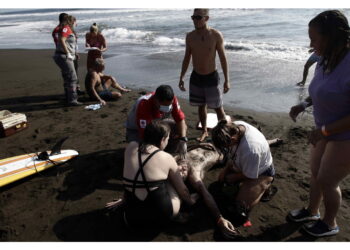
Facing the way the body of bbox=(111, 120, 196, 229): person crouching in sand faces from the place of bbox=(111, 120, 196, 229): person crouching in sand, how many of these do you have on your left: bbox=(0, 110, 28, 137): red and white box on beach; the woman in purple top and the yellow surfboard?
2

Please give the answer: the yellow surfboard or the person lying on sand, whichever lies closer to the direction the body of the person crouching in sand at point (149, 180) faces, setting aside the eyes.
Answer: the person lying on sand

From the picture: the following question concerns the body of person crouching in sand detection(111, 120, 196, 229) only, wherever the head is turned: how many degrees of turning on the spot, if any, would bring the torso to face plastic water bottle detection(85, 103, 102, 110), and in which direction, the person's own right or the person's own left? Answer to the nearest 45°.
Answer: approximately 45° to the person's own left

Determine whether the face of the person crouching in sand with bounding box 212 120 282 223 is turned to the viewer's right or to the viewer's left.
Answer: to the viewer's left

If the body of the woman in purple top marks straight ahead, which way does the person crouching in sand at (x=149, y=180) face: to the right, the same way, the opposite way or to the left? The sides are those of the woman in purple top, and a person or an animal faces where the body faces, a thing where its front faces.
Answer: to the right

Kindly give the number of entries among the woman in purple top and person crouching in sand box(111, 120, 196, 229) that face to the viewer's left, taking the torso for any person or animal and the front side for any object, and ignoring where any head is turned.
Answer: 1

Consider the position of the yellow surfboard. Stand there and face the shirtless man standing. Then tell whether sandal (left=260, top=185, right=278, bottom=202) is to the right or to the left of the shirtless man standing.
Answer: right

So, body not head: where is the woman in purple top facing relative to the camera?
to the viewer's left

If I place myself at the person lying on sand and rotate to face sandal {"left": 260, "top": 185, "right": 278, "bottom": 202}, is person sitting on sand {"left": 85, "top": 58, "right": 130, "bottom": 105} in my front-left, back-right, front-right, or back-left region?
back-left

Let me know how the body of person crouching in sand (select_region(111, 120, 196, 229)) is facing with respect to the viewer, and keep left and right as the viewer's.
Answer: facing away from the viewer and to the right of the viewer

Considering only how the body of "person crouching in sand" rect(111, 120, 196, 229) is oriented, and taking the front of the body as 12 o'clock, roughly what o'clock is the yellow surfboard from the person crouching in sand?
The yellow surfboard is roughly at 9 o'clock from the person crouching in sand.
